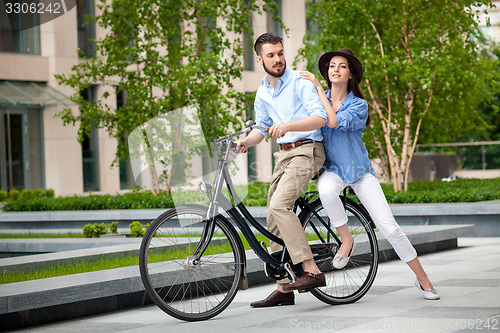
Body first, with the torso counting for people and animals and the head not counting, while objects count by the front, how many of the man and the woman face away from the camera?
0

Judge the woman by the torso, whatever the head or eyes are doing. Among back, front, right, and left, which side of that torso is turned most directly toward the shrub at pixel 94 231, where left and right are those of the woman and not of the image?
right

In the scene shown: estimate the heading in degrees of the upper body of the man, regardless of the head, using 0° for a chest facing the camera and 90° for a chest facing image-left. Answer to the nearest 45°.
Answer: approximately 45°

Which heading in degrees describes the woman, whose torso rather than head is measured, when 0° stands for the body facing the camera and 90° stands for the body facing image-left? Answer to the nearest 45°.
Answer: approximately 45°

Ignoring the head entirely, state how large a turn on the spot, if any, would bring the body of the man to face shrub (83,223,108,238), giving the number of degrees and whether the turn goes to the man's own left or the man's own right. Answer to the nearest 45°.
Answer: approximately 90° to the man's own right

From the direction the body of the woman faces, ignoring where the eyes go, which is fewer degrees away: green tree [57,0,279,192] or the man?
the man

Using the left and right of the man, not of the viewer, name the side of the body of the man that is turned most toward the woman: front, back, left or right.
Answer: back
